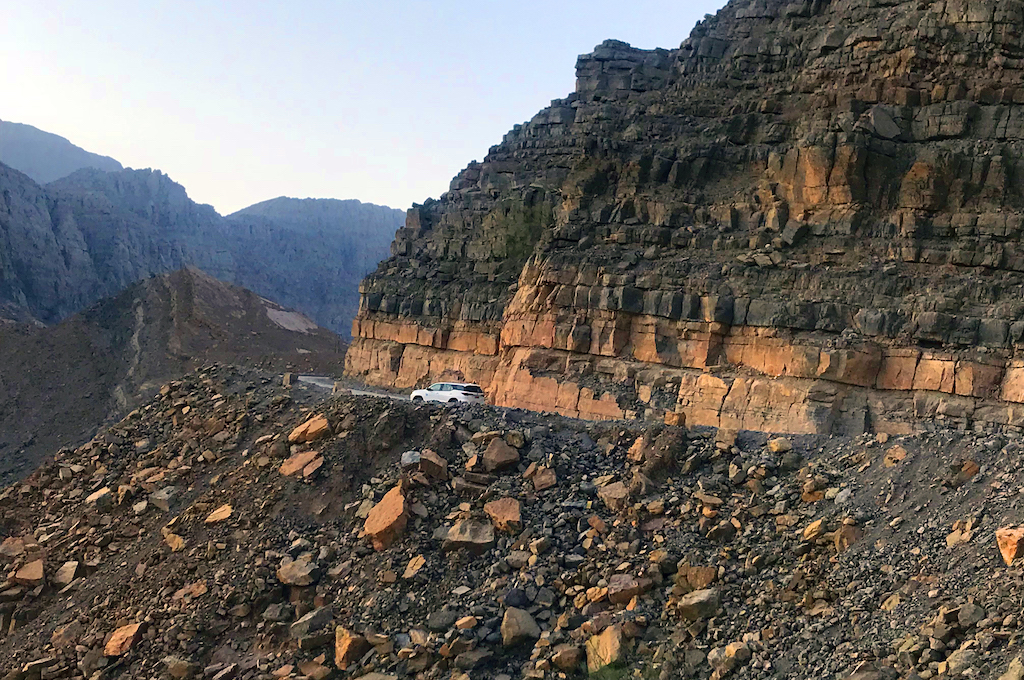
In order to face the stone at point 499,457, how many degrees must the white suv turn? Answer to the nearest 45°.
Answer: approximately 135° to its left

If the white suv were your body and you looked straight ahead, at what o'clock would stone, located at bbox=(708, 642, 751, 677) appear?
The stone is roughly at 7 o'clock from the white suv.

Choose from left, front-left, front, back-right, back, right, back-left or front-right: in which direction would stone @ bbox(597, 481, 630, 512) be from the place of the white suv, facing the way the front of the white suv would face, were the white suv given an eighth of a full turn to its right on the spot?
back

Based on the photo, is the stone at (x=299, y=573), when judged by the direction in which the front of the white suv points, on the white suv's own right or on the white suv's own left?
on the white suv's own left

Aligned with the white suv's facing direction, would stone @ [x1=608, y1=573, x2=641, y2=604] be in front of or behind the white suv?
behind

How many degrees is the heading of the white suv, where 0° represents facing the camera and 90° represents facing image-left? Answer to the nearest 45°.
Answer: approximately 135°

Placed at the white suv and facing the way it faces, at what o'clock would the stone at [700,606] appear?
The stone is roughly at 7 o'clock from the white suv.
